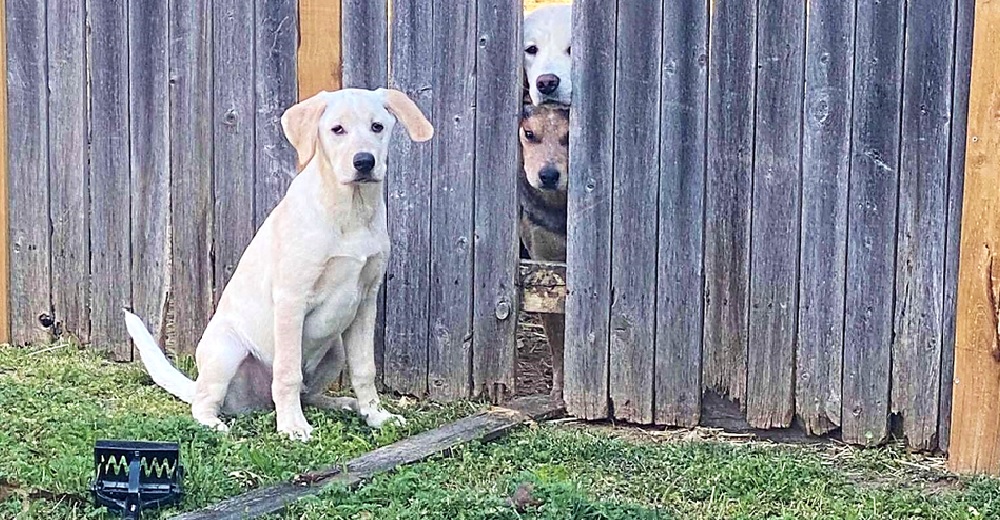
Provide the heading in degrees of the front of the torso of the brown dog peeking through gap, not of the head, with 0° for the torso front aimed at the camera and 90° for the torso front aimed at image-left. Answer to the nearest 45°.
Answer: approximately 0°

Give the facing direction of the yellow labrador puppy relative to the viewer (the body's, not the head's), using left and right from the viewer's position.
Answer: facing the viewer and to the right of the viewer

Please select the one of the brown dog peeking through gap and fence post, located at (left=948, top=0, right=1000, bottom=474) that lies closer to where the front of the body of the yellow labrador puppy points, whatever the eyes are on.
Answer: the fence post

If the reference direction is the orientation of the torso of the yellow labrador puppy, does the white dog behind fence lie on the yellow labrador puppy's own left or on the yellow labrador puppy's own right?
on the yellow labrador puppy's own left

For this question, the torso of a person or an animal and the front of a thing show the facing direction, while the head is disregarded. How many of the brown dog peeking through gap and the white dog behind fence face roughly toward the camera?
2
